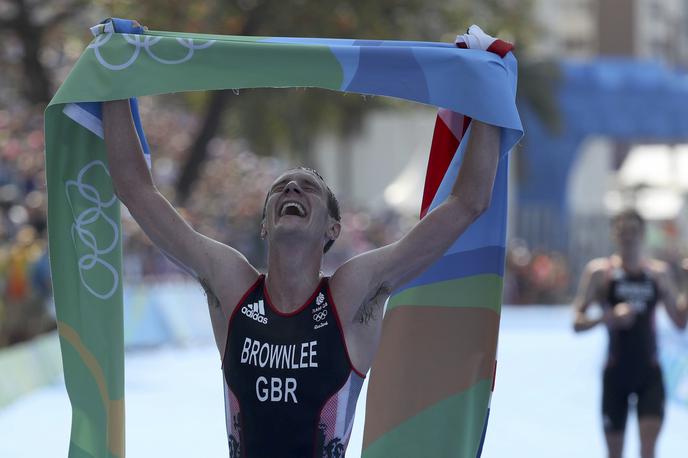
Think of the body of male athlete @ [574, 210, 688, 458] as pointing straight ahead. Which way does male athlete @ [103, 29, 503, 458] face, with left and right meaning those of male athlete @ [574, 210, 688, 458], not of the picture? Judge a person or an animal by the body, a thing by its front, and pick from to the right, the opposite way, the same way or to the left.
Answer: the same way

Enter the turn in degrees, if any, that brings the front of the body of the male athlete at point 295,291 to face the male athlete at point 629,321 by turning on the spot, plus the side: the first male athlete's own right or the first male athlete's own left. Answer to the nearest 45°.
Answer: approximately 135° to the first male athlete's own left

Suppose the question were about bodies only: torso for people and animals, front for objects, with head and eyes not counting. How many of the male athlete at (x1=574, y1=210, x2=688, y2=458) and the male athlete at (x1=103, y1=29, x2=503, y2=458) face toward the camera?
2

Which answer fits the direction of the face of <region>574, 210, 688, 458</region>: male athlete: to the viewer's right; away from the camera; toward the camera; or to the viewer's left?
toward the camera

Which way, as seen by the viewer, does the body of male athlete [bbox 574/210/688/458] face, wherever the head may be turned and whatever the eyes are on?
toward the camera

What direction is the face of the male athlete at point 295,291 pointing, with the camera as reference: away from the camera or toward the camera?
toward the camera

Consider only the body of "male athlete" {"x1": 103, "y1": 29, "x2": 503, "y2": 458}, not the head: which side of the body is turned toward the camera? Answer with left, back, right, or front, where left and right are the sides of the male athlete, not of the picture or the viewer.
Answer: front

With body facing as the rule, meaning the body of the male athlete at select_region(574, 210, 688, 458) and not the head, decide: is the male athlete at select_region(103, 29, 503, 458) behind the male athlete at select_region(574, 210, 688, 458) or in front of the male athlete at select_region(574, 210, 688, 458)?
in front
